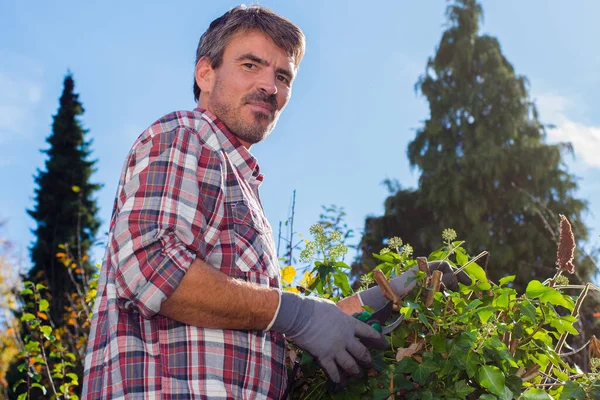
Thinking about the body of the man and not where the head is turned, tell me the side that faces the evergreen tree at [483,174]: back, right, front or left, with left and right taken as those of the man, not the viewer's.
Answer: left

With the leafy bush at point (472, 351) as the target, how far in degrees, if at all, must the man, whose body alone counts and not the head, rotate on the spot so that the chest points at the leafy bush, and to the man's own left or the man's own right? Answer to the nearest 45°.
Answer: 0° — they already face it

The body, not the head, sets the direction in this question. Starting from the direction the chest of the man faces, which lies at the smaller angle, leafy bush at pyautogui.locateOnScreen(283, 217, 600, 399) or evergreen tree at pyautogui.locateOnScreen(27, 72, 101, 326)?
the leafy bush

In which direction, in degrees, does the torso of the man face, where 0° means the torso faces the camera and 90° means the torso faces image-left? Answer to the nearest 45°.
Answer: approximately 270°

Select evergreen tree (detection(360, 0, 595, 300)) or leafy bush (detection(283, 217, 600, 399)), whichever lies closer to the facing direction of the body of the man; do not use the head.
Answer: the leafy bush
